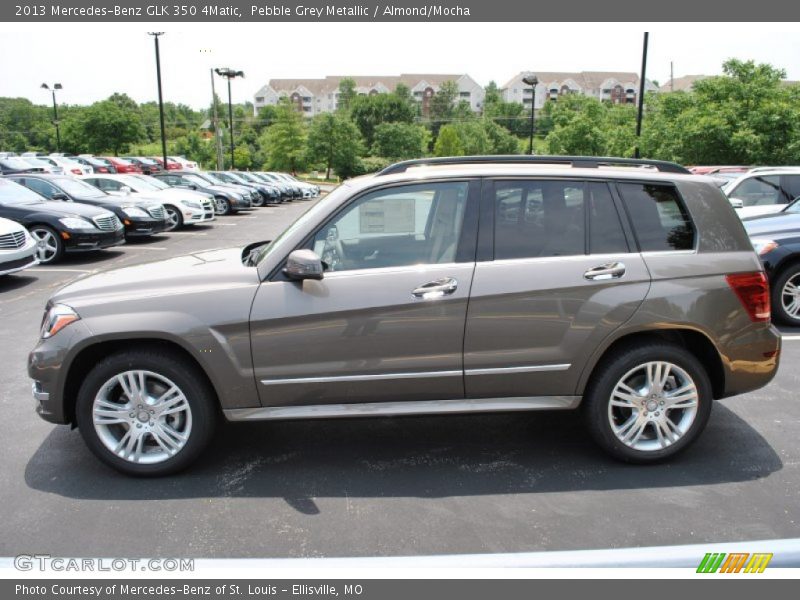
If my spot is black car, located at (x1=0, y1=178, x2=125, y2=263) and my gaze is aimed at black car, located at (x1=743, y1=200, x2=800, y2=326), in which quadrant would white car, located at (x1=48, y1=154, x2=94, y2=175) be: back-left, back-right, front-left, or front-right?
back-left

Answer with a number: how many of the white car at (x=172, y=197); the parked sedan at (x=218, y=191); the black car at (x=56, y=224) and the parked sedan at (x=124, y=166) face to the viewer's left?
0

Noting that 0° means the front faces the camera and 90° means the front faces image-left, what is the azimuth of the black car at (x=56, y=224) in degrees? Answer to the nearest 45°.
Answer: approximately 315°

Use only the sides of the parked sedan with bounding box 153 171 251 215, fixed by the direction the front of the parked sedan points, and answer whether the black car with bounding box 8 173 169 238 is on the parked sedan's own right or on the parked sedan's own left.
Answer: on the parked sedan's own right

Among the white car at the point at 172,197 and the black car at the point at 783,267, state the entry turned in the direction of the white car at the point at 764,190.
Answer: the white car at the point at 172,197

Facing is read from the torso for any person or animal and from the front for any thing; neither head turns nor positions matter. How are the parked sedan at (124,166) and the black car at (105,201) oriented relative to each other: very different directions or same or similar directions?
same or similar directions

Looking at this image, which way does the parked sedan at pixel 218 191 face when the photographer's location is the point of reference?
facing the viewer and to the right of the viewer

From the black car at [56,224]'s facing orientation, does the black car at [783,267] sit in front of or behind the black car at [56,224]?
in front

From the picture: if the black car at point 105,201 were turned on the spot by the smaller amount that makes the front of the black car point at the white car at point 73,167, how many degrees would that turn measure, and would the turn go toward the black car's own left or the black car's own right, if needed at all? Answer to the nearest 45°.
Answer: approximately 135° to the black car's own left

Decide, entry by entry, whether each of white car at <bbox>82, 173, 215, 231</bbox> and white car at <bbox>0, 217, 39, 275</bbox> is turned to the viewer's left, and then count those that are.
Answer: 0

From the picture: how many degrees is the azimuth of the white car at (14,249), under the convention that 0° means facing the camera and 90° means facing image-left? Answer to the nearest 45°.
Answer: approximately 315°

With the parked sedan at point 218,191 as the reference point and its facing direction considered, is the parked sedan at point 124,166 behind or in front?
behind

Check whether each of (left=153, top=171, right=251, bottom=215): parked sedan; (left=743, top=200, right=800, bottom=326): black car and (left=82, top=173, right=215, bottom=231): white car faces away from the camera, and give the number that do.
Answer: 0

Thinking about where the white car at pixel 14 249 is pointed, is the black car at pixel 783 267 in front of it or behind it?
in front
